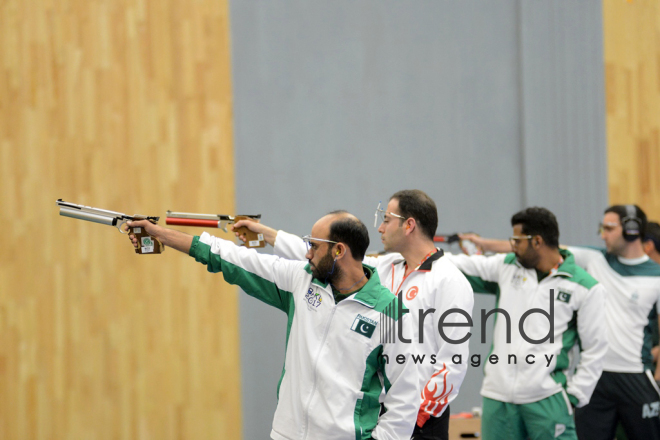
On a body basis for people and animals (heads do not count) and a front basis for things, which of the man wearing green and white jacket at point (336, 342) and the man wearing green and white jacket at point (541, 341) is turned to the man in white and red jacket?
the man wearing green and white jacket at point (541, 341)

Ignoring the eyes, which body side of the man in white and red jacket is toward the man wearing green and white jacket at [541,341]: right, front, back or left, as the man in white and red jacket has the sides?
back

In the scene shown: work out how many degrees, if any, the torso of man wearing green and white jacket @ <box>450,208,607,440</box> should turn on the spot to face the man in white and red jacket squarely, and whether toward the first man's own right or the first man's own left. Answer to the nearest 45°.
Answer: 0° — they already face them

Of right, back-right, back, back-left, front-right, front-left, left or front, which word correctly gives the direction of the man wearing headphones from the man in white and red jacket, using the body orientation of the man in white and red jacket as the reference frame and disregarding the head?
back

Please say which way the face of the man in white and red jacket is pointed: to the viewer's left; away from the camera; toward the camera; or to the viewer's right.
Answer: to the viewer's left

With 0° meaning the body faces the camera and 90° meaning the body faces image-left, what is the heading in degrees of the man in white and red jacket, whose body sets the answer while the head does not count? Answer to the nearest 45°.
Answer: approximately 45°

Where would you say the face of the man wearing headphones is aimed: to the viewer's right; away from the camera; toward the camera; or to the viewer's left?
to the viewer's left

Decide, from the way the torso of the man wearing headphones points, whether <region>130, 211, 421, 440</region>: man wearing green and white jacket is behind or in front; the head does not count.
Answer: in front

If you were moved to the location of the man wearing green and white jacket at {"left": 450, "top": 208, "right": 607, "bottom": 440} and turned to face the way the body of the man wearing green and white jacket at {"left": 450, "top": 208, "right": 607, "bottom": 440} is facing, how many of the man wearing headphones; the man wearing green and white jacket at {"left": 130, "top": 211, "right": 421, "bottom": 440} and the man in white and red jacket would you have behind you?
1

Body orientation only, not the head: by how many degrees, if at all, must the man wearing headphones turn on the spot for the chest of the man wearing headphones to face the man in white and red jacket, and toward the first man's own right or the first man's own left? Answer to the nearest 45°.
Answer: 0° — they already face them

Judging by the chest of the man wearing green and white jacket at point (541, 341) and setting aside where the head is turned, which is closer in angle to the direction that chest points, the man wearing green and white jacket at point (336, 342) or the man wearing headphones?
the man wearing green and white jacket

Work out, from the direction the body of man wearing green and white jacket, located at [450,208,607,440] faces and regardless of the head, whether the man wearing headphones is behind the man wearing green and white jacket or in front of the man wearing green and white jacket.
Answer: behind
